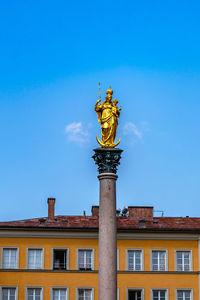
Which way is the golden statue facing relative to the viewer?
toward the camera
